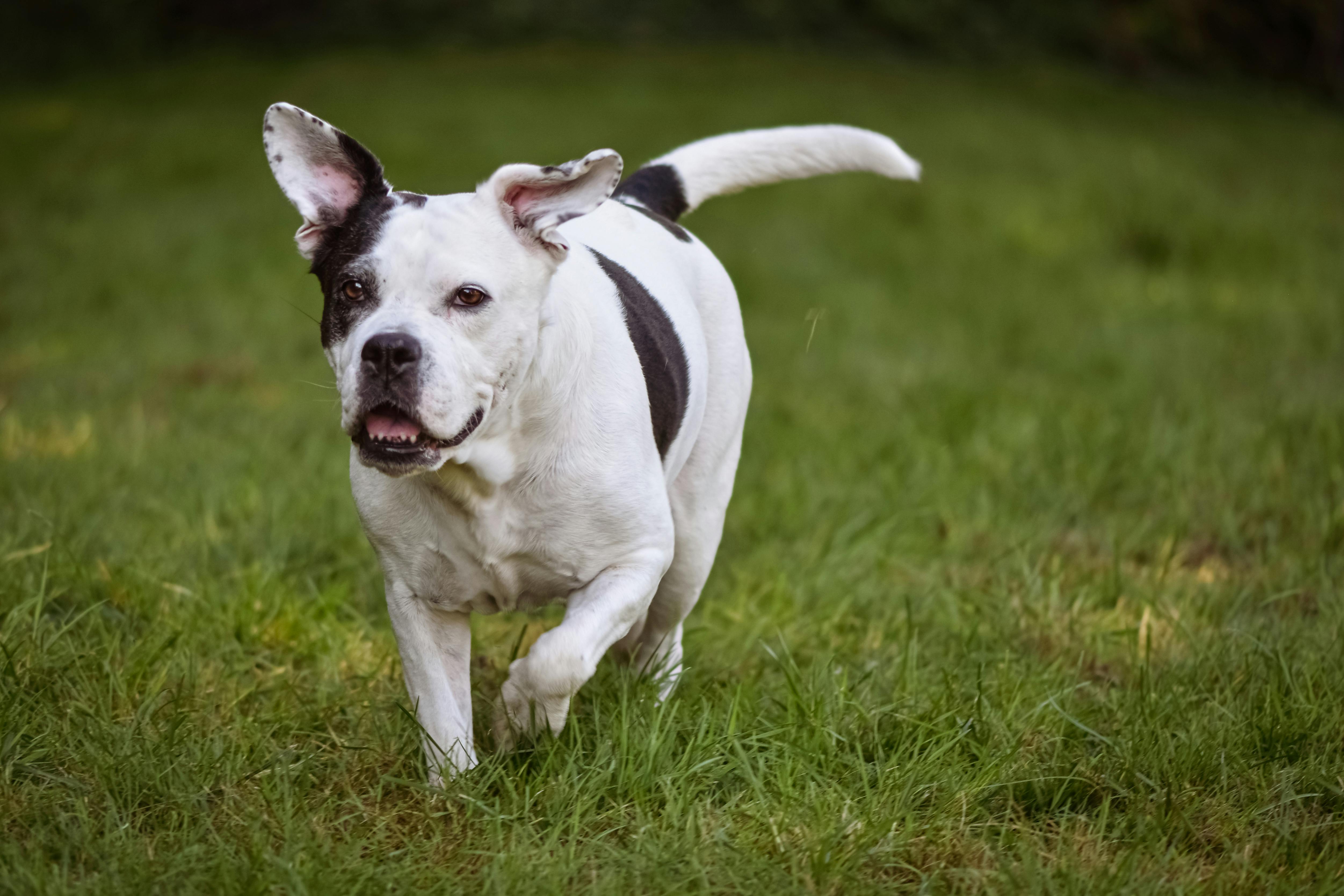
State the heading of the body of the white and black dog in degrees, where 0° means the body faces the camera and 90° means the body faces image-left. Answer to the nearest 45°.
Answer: approximately 45°
